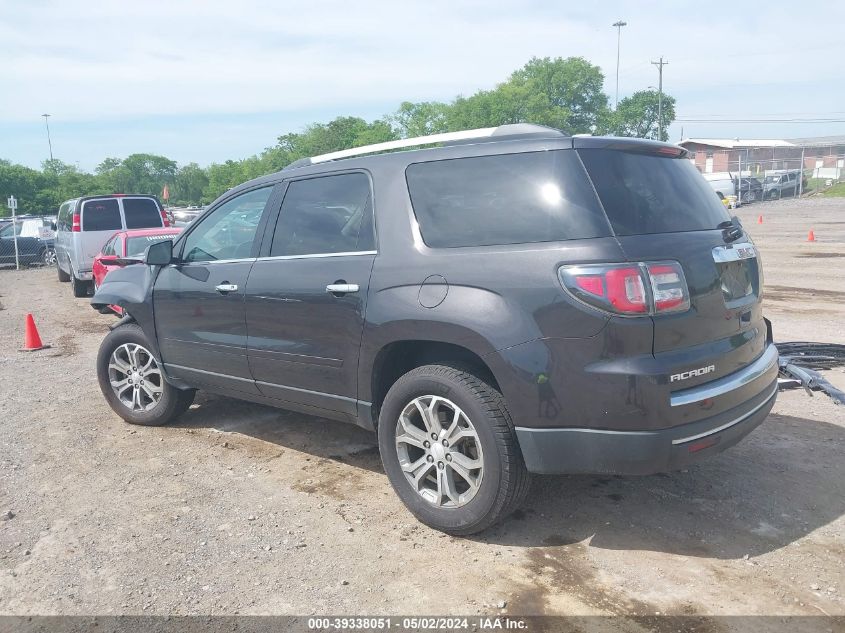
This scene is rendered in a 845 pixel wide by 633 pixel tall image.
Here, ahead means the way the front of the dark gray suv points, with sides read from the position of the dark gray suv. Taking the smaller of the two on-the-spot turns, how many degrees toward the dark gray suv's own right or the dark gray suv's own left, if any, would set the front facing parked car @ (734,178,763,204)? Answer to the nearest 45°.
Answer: approximately 90° to the dark gray suv's own right

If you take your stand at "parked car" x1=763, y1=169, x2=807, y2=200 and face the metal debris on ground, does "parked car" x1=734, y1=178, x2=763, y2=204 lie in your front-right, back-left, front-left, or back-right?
front-right

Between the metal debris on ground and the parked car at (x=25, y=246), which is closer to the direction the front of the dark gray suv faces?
the parked car

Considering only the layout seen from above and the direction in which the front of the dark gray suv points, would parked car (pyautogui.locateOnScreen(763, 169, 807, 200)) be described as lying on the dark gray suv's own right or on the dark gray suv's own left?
on the dark gray suv's own right

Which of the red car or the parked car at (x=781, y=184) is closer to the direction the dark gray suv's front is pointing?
the red car

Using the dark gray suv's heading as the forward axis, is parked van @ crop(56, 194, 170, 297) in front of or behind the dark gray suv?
in front

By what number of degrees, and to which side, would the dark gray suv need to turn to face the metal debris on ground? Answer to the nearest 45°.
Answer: approximately 90° to its right

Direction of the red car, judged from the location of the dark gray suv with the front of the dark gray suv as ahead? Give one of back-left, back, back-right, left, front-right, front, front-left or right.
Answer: front

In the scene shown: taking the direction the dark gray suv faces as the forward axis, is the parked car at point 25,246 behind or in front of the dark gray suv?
in front

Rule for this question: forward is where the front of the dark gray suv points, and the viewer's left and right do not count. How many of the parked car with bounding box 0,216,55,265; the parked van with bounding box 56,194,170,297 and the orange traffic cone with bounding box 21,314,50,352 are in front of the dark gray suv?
3

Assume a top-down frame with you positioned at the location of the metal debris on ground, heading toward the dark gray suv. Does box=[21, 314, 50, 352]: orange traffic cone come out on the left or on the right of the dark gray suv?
right

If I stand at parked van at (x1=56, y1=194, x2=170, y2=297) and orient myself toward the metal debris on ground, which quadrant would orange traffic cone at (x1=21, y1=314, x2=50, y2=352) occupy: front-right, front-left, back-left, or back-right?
front-right

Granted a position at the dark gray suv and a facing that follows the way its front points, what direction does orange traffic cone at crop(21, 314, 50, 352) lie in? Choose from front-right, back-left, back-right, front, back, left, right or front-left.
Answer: front

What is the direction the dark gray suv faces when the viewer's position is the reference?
facing away from the viewer and to the left of the viewer

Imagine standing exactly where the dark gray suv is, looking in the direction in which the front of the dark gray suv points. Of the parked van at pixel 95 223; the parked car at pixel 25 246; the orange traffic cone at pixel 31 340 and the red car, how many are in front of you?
4
